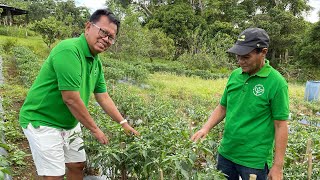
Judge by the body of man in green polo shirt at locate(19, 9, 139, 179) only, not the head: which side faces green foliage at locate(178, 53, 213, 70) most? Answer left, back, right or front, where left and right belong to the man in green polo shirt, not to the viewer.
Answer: left

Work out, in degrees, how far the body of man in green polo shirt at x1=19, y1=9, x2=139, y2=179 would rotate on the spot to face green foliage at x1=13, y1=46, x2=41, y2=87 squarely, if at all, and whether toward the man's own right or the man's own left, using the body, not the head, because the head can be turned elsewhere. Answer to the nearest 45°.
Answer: approximately 135° to the man's own left

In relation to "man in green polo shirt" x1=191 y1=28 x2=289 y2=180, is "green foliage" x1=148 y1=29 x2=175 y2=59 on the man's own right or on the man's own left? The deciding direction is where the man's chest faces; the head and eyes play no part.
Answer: on the man's own right

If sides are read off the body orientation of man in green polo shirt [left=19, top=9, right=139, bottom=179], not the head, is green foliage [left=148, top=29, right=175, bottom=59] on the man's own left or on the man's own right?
on the man's own left

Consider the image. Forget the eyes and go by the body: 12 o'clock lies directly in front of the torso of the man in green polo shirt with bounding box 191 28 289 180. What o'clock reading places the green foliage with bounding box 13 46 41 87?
The green foliage is roughly at 3 o'clock from the man in green polo shirt.

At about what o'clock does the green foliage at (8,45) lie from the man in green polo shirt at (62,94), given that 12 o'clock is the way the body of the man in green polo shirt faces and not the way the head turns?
The green foliage is roughly at 7 o'clock from the man in green polo shirt.

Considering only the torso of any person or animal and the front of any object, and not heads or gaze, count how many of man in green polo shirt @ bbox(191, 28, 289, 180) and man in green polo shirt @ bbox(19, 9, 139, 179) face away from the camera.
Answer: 0

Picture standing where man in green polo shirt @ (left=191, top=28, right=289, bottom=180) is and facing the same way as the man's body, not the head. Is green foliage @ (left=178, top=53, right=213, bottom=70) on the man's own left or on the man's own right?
on the man's own right

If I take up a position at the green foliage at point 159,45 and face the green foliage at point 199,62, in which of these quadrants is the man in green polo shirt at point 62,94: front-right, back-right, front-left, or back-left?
front-right

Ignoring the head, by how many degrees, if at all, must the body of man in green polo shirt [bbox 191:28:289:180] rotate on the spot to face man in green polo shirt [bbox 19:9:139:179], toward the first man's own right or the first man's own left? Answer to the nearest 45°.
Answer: approximately 45° to the first man's own right

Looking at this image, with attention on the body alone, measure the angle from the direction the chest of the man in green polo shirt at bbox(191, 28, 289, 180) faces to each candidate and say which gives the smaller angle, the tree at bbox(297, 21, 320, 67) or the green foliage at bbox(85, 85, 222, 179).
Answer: the green foliage

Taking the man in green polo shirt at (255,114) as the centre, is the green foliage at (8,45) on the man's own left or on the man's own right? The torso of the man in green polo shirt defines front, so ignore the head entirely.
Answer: on the man's own right

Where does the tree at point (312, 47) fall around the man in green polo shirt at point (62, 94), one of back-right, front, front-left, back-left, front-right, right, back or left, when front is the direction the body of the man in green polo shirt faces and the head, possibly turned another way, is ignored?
left

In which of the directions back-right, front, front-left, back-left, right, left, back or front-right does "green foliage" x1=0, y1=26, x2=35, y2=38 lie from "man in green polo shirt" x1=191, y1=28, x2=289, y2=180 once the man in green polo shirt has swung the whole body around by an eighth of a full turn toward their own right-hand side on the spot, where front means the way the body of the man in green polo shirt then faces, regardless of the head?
front-right

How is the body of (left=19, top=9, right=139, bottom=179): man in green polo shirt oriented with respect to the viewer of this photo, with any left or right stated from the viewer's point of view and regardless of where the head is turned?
facing the viewer and to the right of the viewer

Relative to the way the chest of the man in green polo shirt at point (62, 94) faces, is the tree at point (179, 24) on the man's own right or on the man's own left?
on the man's own left

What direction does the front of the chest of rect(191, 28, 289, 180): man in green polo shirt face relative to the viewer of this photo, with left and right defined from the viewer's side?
facing the viewer and to the left of the viewer
